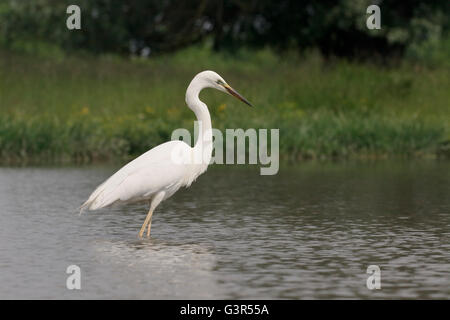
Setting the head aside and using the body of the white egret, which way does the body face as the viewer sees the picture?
to the viewer's right
